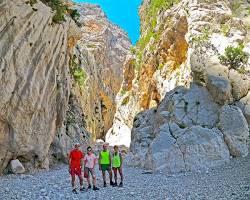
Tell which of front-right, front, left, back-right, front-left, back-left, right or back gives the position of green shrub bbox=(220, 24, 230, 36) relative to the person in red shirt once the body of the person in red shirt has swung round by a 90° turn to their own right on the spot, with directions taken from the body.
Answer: back-right

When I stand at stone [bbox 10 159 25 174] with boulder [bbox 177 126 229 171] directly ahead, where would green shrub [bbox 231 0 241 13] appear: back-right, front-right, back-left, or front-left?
front-left

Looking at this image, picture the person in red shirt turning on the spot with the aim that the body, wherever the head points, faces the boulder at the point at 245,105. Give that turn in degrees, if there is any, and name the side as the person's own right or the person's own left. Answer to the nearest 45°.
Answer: approximately 135° to the person's own left

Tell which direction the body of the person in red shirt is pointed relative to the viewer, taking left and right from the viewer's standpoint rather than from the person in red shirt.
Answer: facing the viewer

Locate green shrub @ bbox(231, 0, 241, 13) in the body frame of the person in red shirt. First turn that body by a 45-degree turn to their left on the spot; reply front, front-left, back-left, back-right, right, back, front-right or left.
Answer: left

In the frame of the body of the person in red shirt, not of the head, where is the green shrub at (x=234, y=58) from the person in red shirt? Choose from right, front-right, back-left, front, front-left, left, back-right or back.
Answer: back-left

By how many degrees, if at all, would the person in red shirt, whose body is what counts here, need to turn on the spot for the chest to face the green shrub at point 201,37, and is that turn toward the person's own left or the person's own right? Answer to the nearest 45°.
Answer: approximately 135° to the person's own left

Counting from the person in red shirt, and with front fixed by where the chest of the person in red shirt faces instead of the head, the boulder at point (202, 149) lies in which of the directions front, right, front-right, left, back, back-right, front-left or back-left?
back-left

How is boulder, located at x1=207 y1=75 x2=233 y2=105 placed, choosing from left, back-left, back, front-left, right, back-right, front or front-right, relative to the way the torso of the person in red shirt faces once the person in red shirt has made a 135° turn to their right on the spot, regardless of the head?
right
